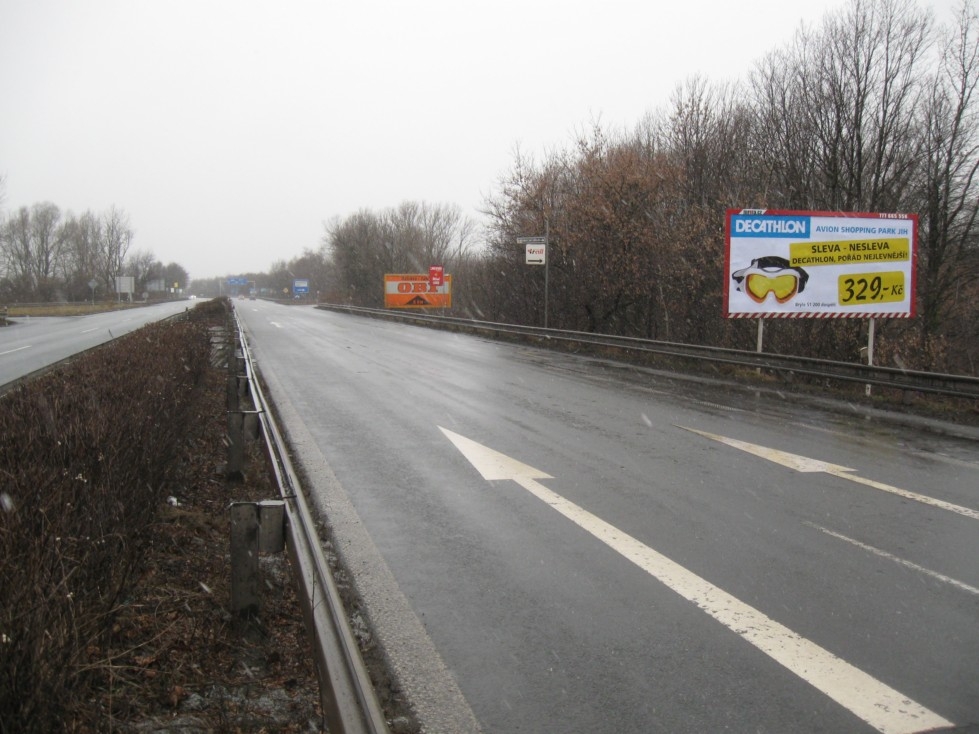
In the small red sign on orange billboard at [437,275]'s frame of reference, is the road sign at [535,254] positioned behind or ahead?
ahead

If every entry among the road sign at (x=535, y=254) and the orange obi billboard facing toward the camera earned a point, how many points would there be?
2

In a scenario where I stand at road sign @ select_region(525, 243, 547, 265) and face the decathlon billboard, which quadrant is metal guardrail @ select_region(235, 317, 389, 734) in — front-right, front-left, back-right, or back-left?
front-right

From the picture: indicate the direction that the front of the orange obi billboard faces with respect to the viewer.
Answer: facing the viewer

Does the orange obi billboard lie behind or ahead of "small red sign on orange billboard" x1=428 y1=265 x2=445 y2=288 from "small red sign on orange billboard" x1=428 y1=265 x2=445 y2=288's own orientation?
behind

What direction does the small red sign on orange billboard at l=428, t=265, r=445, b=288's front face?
toward the camera

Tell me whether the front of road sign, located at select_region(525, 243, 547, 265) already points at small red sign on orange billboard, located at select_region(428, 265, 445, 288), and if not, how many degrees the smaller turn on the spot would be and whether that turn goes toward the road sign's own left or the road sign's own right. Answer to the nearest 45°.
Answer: approximately 180°

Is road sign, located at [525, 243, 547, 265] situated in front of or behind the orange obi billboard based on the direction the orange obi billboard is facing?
in front

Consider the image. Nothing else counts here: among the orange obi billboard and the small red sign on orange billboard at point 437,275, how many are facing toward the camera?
2

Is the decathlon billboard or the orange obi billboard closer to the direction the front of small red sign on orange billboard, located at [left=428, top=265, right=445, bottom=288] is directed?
the decathlon billboard

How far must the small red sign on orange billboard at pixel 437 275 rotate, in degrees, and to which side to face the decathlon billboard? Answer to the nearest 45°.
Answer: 0° — it already faces it

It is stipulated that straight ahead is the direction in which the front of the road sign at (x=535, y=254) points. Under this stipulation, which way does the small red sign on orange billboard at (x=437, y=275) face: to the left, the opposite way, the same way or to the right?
the same way

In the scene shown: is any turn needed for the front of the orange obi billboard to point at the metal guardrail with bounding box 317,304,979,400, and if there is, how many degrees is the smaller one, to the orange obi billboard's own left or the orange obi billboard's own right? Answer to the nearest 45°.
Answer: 0° — it already faces it

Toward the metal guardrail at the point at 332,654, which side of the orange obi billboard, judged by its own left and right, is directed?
front

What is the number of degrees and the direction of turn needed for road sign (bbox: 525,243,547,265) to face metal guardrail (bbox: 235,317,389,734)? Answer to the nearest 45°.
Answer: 0° — it already faces it

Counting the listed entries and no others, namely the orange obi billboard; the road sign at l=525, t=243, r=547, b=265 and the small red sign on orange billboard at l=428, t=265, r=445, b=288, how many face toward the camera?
3
